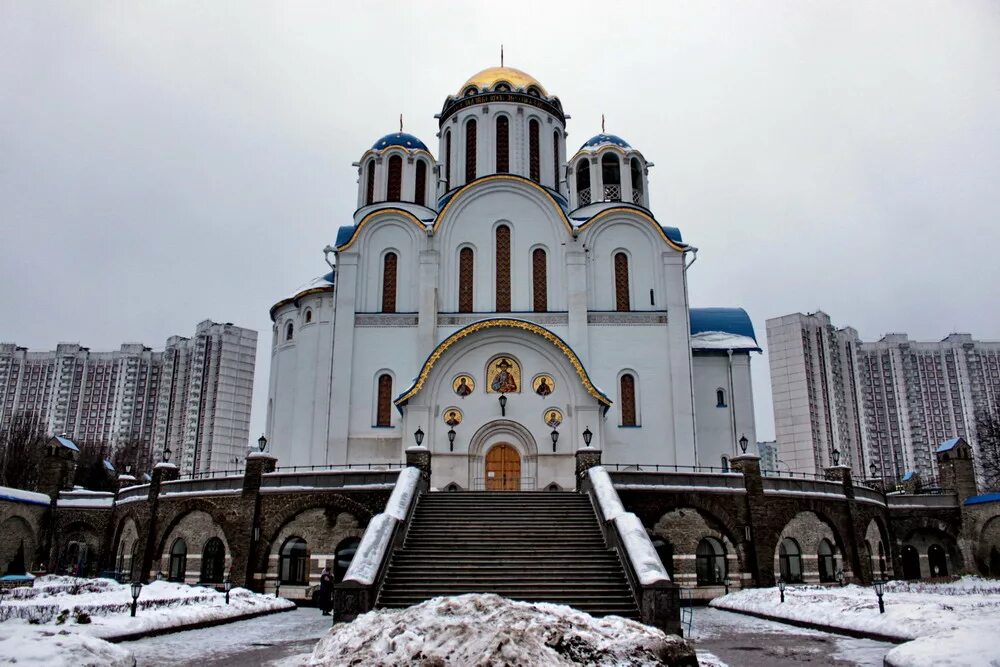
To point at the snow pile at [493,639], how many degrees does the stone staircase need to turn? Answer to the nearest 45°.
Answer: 0° — it already faces it

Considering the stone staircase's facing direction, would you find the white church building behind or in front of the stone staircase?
behind

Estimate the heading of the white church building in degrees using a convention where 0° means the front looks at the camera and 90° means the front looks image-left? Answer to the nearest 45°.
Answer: approximately 0°

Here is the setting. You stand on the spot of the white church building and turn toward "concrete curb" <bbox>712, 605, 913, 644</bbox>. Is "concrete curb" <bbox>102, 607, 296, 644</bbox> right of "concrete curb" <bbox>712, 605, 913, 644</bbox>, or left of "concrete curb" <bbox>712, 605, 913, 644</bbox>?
right

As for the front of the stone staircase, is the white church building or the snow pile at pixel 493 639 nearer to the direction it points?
the snow pile

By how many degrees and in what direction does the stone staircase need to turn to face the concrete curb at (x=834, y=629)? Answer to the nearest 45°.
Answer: approximately 90° to its left

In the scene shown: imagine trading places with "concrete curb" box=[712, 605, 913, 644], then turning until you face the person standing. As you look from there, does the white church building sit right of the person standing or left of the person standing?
right

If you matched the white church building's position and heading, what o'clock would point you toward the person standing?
The person standing is roughly at 1 o'clock from the white church building.

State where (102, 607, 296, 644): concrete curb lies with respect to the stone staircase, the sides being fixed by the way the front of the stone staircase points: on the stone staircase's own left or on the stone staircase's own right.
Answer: on the stone staircase's own right

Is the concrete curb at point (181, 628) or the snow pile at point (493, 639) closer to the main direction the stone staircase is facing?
the snow pile

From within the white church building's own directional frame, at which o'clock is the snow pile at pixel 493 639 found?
The snow pile is roughly at 12 o'clock from the white church building.

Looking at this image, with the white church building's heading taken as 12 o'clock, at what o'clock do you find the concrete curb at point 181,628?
The concrete curb is roughly at 1 o'clock from the white church building.

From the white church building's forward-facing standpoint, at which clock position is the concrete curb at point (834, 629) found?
The concrete curb is roughly at 11 o'clock from the white church building.
